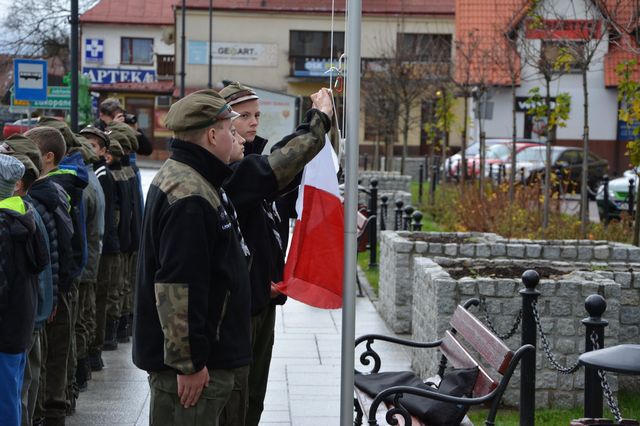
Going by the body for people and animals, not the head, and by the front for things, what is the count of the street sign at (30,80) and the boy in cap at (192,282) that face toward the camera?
1

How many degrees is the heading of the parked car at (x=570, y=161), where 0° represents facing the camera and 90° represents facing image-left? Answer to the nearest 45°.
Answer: approximately 45°

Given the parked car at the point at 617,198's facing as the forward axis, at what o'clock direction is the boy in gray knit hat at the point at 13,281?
The boy in gray knit hat is roughly at 11 o'clock from the parked car.

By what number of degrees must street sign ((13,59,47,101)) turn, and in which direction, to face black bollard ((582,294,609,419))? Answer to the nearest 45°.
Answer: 0° — it already faces it

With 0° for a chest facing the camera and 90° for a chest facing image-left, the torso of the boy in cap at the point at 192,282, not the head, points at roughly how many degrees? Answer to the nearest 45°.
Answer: approximately 270°

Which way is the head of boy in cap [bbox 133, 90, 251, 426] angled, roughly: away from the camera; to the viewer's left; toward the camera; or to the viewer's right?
to the viewer's right

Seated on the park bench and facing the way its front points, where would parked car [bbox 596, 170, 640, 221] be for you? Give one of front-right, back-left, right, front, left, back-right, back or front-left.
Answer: back-right

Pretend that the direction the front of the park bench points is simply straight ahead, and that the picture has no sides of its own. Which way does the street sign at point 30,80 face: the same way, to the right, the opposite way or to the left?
to the left

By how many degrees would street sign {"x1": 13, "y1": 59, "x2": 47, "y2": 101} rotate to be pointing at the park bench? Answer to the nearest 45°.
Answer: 0° — it already faces it

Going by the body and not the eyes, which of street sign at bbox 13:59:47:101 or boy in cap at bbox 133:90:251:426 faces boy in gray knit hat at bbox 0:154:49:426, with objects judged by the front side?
the street sign

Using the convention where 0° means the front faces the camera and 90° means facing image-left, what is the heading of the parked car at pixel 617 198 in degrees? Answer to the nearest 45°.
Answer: approximately 45°

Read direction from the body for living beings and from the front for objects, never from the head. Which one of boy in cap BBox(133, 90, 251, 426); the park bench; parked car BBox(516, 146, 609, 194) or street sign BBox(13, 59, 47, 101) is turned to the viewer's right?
the boy in cap

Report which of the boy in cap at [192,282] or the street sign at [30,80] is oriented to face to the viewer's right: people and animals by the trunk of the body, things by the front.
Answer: the boy in cap
